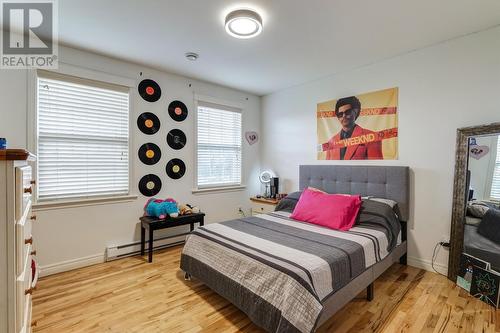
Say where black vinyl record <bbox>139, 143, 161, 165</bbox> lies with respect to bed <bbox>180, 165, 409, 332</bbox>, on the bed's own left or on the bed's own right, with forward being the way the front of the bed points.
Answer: on the bed's own right

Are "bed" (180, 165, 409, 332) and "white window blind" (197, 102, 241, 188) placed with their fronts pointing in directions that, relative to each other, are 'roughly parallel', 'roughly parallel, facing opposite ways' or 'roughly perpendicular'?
roughly perpendicular

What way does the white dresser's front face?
to the viewer's right

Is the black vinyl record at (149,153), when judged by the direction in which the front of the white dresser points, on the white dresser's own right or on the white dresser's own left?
on the white dresser's own left

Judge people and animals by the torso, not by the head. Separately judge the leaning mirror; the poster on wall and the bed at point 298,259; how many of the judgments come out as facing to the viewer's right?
0

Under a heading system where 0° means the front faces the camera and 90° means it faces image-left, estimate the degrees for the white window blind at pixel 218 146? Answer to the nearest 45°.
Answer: approximately 315°

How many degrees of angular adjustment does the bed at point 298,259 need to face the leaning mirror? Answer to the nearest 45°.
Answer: approximately 135° to its left

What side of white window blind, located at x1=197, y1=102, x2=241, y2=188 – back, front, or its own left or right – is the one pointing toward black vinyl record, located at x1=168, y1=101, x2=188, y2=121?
right

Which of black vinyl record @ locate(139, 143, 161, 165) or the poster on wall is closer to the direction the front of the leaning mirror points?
the black vinyl record

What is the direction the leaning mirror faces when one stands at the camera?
facing the viewer and to the left of the viewer

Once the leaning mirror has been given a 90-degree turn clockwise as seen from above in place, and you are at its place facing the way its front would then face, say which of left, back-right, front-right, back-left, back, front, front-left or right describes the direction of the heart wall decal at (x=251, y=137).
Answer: front-left

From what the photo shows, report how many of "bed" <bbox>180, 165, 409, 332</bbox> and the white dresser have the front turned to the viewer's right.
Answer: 1

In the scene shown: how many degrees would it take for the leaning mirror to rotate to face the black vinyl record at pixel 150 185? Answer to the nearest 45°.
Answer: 0° — it already faces it

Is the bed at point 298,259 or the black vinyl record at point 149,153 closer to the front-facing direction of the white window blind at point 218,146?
the bed

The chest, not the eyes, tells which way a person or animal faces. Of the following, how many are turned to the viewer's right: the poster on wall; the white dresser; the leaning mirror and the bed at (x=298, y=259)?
1

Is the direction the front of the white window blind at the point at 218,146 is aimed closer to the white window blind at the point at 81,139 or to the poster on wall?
the poster on wall
